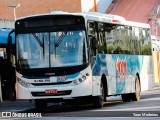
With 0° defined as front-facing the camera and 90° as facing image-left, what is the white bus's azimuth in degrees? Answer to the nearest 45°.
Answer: approximately 45°
